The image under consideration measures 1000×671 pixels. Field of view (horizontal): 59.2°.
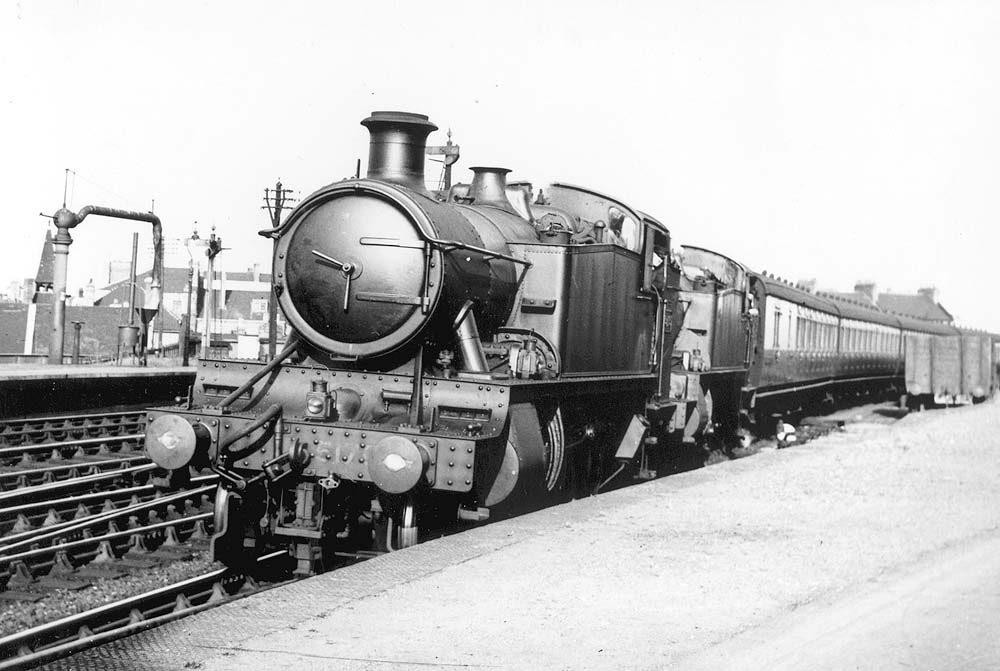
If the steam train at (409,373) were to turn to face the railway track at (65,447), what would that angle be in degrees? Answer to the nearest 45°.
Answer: approximately 90° to its right

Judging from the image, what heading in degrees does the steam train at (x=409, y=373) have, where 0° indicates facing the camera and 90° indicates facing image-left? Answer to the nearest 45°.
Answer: approximately 45°
